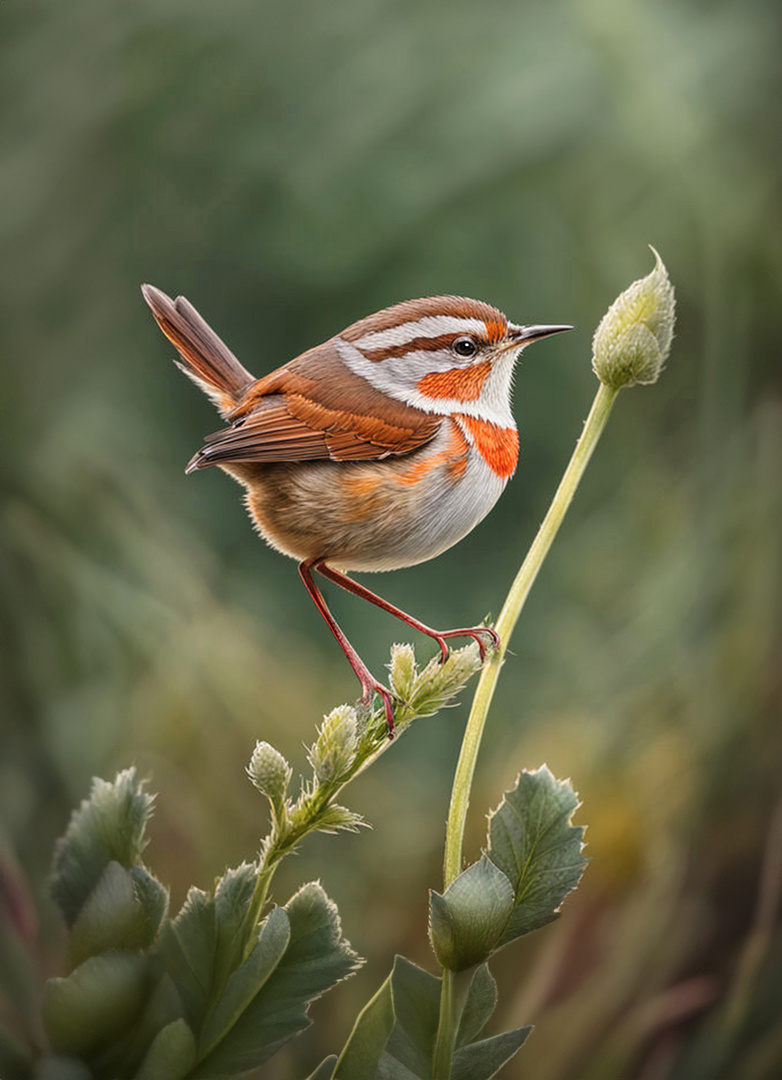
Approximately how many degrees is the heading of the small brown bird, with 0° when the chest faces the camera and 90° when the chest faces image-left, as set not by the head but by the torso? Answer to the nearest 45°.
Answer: approximately 270°
